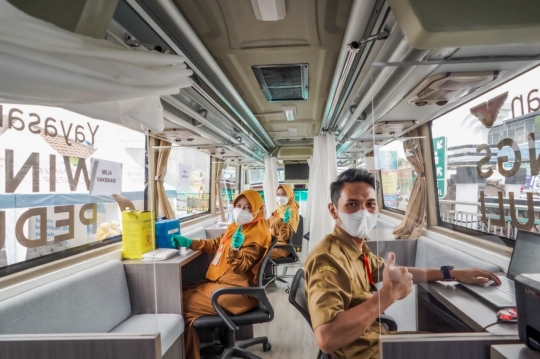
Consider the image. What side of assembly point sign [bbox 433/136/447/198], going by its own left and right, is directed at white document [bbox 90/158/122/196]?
front

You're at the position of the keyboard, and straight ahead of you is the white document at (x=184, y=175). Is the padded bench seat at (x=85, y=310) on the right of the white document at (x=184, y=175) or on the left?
left

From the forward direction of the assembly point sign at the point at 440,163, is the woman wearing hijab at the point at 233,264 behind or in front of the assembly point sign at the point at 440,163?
in front

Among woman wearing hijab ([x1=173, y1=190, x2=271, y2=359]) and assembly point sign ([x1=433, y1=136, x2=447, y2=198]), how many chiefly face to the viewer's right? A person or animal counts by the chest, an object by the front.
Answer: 0

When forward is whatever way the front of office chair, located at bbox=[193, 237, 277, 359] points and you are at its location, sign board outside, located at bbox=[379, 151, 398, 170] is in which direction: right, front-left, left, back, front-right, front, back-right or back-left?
back

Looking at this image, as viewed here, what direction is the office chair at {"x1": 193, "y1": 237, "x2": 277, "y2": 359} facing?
to the viewer's left

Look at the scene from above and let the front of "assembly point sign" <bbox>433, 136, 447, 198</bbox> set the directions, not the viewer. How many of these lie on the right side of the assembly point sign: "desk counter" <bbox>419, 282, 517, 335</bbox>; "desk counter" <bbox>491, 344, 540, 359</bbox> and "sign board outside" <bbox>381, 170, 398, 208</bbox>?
1
